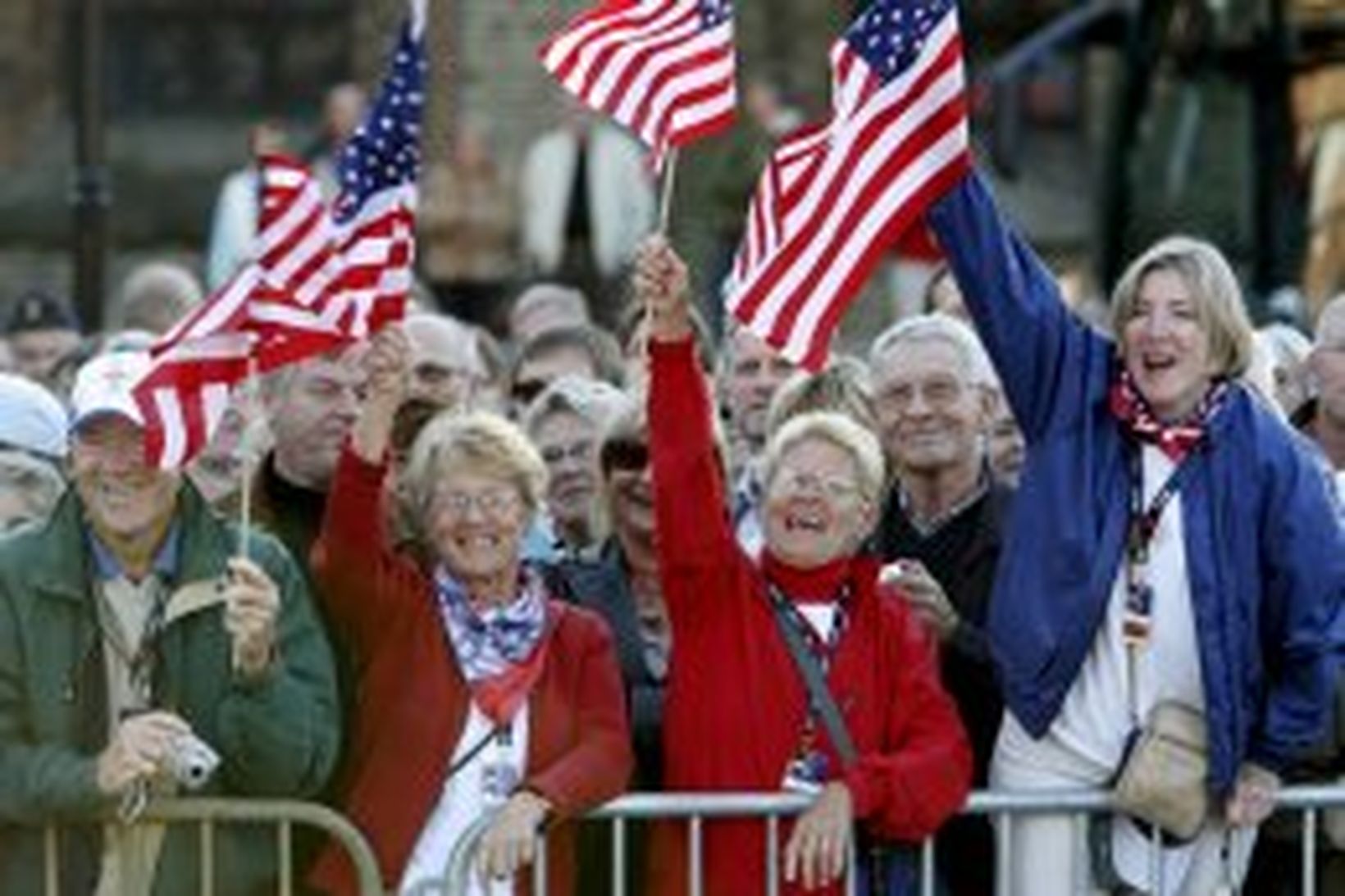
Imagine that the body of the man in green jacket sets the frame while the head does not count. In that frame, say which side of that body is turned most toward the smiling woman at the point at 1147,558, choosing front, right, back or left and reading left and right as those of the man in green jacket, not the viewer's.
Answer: left

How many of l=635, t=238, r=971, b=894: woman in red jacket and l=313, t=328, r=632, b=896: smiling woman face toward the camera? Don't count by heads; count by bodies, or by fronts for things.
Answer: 2

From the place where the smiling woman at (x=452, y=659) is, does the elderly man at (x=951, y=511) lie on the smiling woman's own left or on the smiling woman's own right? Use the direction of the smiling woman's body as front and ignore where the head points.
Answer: on the smiling woman's own left

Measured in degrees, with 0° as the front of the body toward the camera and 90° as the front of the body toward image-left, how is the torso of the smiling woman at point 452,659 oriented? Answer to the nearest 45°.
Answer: approximately 0°
